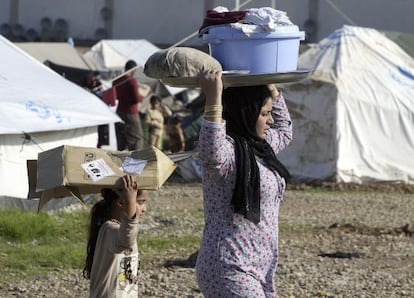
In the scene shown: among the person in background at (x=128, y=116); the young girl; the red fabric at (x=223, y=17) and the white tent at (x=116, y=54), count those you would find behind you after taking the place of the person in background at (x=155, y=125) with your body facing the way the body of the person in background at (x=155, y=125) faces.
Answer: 1

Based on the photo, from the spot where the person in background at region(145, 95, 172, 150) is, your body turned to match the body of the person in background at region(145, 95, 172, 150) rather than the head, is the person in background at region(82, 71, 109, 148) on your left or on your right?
on your right

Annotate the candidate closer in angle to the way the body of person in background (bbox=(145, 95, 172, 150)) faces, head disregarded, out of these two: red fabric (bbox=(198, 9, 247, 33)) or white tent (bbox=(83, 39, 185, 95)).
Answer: the red fabric

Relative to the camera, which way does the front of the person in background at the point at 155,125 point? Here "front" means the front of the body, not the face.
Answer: toward the camera

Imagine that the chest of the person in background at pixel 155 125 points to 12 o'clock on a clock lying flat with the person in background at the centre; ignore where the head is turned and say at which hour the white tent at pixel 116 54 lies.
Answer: The white tent is roughly at 6 o'clock from the person in background.

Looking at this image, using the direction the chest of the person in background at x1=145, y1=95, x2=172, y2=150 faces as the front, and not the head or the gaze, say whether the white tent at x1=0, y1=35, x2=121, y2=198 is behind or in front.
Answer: in front

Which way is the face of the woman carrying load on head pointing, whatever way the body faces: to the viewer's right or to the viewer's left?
to the viewer's right

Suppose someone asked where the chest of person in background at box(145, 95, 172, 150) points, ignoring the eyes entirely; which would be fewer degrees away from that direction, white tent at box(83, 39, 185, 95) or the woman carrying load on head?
the woman carrying load on head

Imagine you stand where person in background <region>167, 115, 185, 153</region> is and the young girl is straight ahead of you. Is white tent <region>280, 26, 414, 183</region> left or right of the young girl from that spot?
left

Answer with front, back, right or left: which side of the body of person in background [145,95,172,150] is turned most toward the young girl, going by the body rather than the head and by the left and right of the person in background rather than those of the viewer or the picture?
front

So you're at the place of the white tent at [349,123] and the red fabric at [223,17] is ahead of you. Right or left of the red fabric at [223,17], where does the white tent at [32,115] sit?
right

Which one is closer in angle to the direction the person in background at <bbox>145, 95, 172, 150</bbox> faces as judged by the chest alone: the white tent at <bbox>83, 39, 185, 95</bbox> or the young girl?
the young girl

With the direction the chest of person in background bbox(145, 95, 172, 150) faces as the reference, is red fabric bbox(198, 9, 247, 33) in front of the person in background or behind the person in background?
in front
